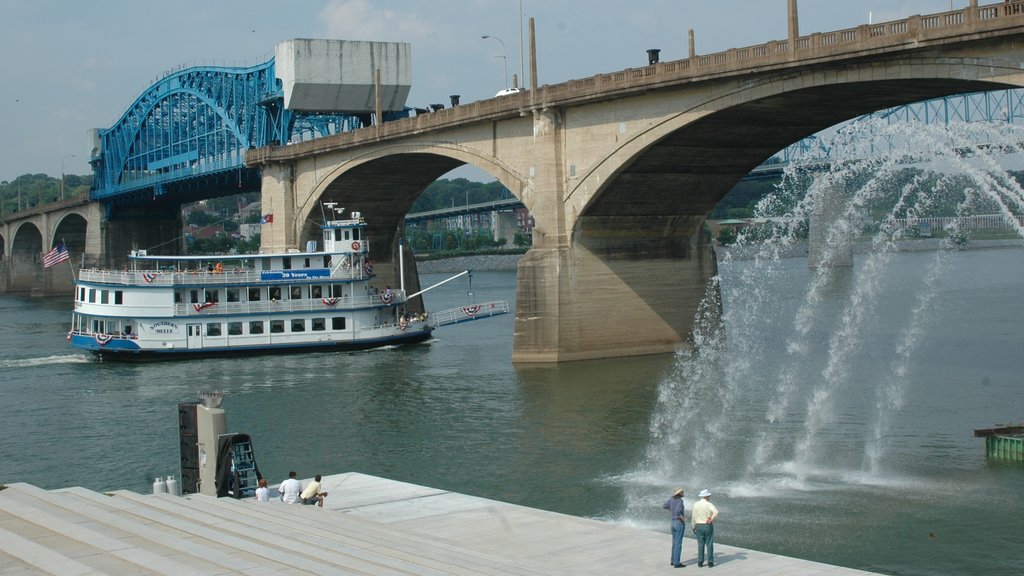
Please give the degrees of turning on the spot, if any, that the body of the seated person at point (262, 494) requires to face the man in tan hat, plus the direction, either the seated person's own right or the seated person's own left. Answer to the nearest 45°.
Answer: approximately 135° to the seated person's own right

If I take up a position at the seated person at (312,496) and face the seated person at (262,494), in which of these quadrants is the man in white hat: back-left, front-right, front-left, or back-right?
back-left

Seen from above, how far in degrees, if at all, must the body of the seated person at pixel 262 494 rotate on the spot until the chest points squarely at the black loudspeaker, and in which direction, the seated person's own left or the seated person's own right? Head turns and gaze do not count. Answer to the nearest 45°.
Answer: approximately 45° to the seated person's own left

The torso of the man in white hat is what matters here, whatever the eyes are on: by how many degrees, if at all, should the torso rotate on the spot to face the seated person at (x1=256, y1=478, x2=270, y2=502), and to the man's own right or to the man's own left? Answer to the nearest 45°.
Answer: approximately 90° to the man's own left

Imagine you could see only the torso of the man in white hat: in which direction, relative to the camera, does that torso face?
away from the camera

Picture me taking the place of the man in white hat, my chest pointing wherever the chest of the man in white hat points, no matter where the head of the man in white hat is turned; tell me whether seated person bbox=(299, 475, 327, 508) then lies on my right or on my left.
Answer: on my left

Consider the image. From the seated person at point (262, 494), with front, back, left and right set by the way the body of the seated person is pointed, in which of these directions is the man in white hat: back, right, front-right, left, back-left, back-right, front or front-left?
back-right

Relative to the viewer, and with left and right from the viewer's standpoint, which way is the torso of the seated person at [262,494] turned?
facing away from the viewer

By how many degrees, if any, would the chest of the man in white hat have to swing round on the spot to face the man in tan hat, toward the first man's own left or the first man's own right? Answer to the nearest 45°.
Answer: approximately 90° to the first man's own left
